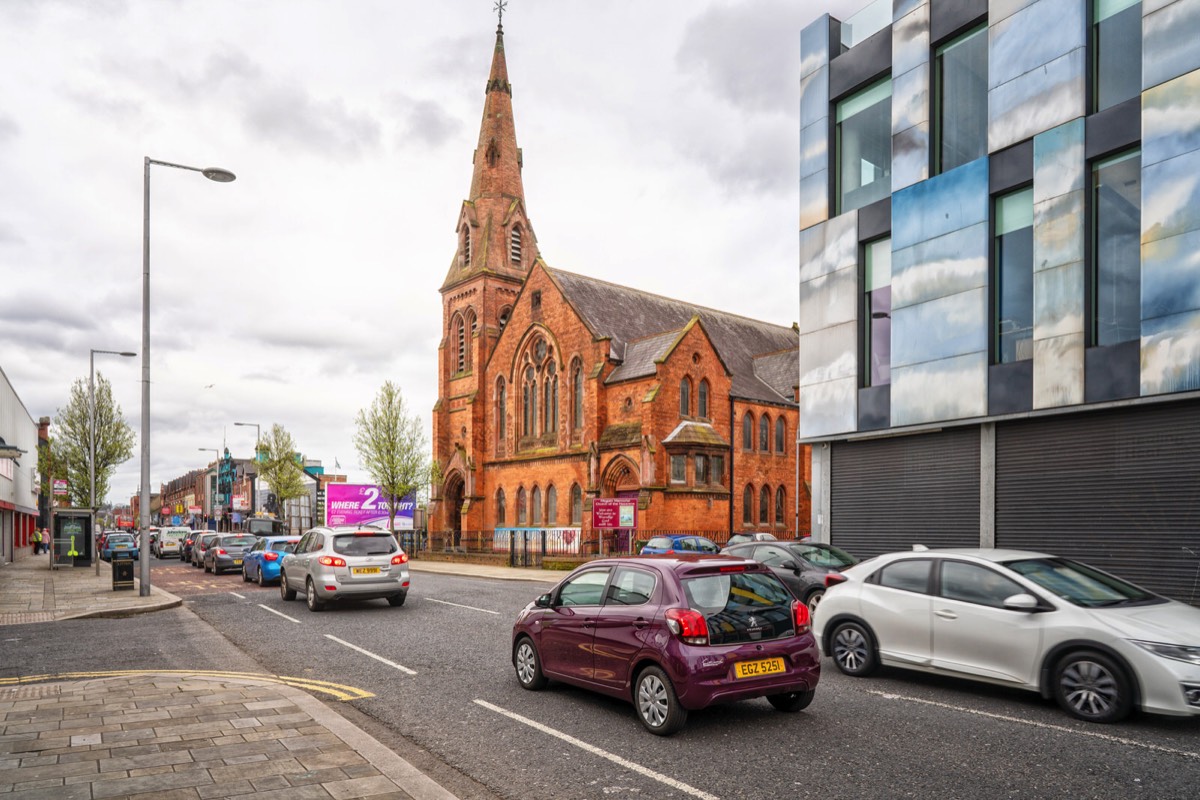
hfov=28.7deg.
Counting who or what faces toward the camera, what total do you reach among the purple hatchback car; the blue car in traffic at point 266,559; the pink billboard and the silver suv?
1

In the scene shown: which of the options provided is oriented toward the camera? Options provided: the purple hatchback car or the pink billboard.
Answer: the pink billboard

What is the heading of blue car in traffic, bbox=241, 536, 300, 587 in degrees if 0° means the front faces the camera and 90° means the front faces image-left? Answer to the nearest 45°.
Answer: approximately 135°

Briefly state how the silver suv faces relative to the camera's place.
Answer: facing away from the viewer and to the left of the viewer

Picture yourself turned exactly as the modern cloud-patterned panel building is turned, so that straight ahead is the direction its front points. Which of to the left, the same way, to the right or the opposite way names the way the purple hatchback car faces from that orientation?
to the right

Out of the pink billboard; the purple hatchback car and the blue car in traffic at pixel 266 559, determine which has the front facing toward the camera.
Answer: the pink billboard

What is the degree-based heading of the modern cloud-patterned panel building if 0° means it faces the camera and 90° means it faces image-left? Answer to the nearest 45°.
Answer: approximately 45°

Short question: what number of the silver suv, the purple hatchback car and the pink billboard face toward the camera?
1

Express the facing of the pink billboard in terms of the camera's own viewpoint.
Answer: facing the viewer

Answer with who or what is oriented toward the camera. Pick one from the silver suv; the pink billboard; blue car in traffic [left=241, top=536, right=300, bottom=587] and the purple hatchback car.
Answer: the pink billboard

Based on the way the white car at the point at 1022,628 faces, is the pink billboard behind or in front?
behind
